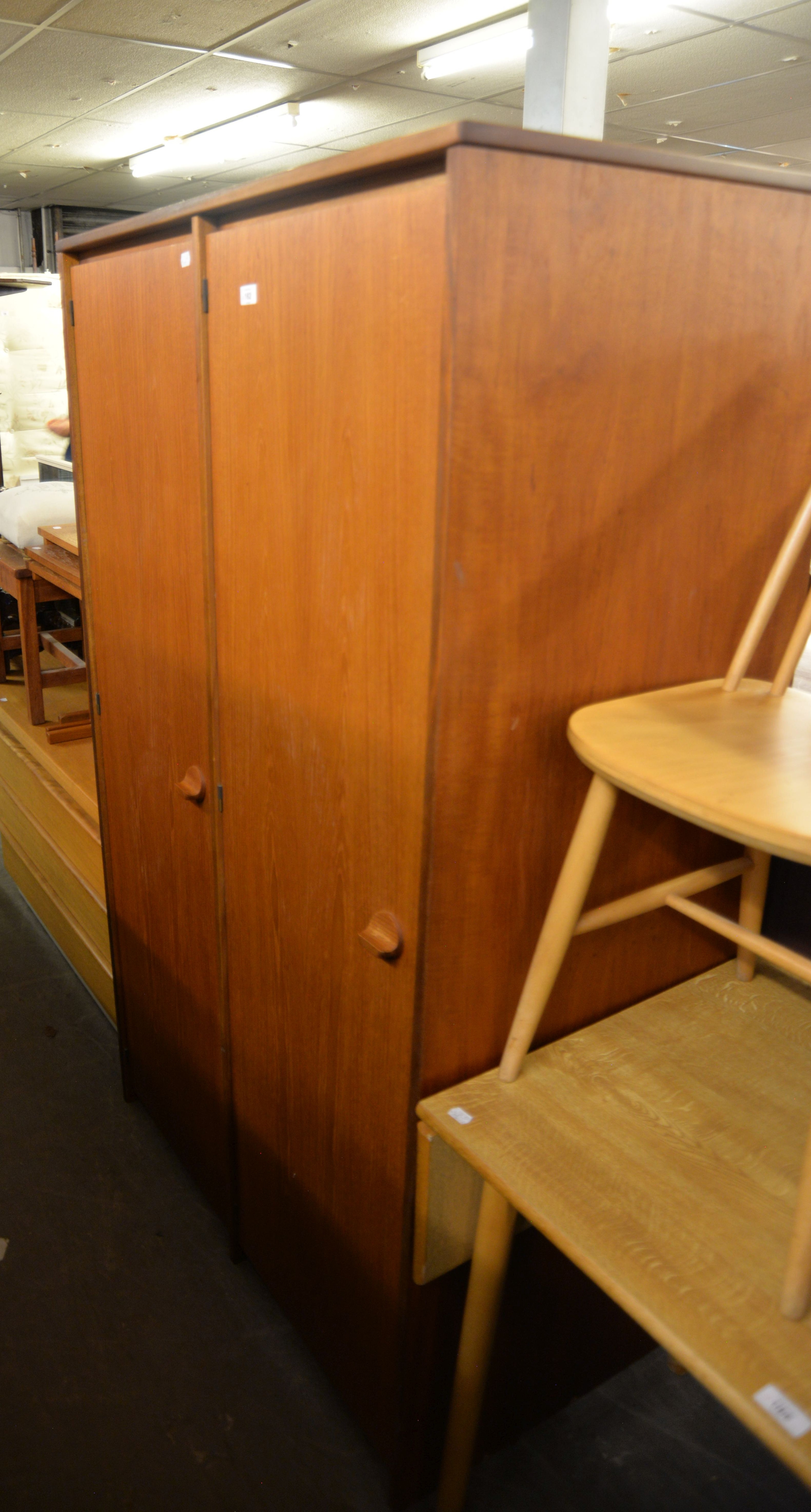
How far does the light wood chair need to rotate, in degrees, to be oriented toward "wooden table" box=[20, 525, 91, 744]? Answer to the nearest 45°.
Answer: approximately 90° to its right

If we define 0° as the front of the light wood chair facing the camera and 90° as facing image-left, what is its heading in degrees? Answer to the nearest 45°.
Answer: approximately 45°

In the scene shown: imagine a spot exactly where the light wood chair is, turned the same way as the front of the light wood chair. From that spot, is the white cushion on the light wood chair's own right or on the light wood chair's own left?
on the light wood chair's own right

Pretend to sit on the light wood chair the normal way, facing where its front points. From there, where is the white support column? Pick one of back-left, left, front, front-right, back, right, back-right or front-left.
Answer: back-right

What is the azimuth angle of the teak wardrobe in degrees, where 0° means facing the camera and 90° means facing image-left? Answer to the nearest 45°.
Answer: approximately 45°

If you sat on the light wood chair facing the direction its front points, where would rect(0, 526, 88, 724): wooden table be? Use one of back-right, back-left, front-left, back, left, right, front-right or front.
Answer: right
